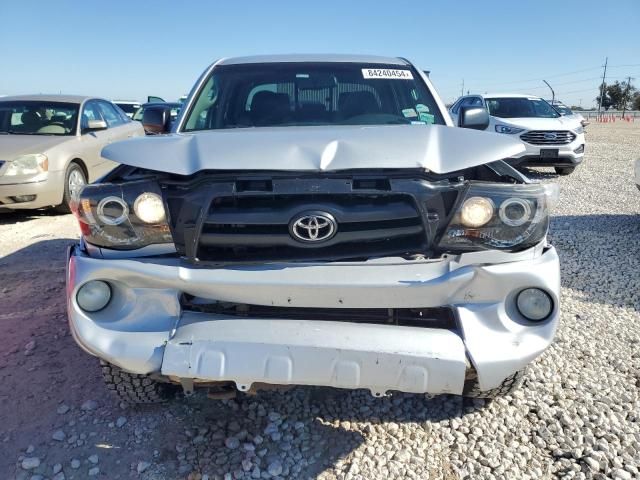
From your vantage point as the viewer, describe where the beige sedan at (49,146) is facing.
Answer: facing the viewer and to the left of the viewer

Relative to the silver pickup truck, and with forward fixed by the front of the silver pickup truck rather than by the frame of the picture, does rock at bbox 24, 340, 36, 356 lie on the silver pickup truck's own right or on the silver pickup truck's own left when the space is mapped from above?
on the silver pickup truck's own right

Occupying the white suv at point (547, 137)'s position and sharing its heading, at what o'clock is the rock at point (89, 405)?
The rock is roughly at 2 o'clock from the white suv.

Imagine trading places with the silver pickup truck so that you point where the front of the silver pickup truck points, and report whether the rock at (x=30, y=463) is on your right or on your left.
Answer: on your right

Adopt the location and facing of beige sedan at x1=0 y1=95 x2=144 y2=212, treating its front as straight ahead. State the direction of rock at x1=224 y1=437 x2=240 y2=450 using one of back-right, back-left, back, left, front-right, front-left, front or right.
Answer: front-left

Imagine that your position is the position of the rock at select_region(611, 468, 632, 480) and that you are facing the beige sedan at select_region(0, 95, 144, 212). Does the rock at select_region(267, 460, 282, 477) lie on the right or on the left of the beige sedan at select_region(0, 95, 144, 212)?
left

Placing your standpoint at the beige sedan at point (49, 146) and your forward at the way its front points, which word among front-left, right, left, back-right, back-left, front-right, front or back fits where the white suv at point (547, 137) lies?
back-left

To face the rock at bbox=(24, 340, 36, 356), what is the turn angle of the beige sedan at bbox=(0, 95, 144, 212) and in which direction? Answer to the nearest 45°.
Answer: approximately 45° to its left

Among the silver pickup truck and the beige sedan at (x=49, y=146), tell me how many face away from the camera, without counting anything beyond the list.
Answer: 0

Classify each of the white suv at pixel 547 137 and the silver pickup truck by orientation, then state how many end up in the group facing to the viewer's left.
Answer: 0

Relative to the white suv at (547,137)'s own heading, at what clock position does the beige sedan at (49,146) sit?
the beige sedan at (49,146) is roughly at 3 o'clock from the white suv at (547,137).

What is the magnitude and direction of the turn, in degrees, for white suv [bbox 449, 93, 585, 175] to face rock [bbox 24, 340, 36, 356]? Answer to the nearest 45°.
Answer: approximately 45° to its right

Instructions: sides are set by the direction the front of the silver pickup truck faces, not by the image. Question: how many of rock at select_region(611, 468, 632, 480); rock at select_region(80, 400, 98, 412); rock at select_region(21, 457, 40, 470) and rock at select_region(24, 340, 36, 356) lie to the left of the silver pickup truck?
1

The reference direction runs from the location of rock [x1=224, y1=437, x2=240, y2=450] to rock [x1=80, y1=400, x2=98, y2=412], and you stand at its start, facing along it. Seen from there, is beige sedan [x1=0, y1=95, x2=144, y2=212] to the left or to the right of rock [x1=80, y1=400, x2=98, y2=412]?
right

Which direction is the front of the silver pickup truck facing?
toward the camera

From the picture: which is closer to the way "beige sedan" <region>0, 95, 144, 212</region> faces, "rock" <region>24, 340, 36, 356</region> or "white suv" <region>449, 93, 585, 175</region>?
the rock
